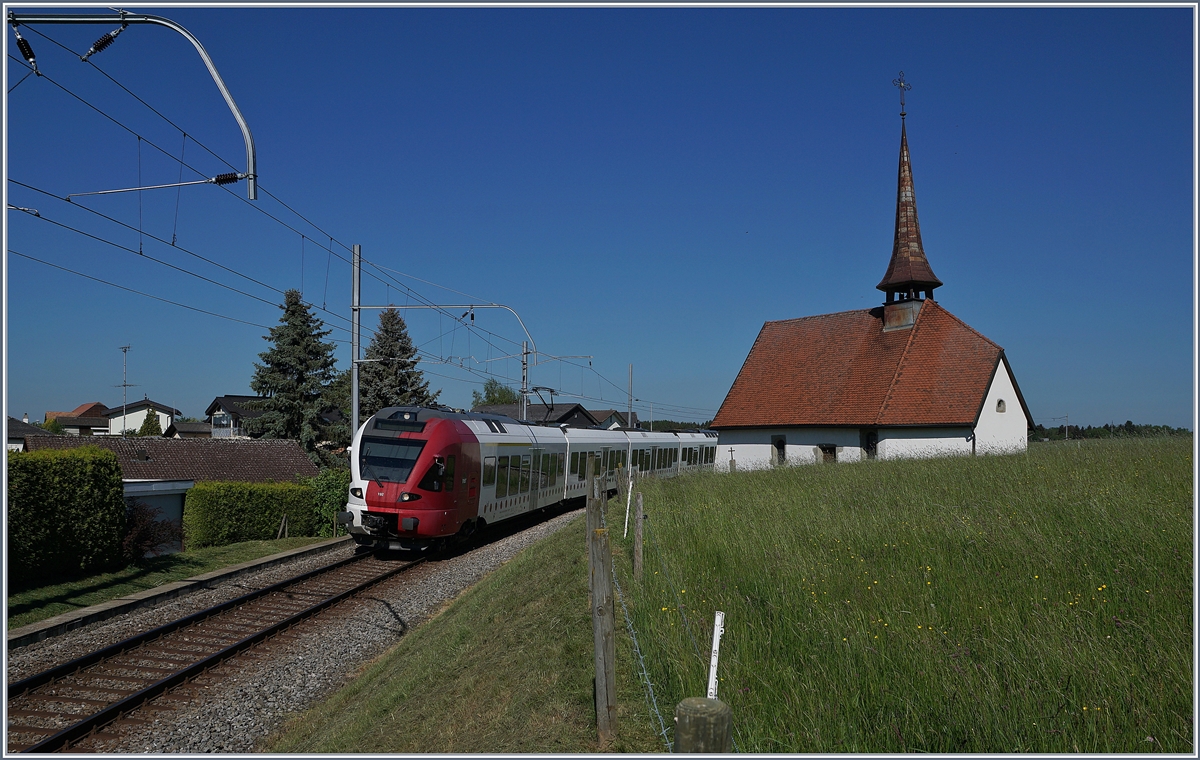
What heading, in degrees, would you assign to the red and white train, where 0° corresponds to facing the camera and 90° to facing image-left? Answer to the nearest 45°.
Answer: approximately 45°

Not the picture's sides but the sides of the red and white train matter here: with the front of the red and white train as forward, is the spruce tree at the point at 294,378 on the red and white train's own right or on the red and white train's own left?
on the red and white train's own right

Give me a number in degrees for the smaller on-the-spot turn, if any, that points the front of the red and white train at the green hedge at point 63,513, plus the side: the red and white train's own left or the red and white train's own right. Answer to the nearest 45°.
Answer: approximately 45° to the red and white train's own right

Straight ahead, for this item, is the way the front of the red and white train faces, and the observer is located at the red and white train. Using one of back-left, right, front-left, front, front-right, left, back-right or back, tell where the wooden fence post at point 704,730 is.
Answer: front-left

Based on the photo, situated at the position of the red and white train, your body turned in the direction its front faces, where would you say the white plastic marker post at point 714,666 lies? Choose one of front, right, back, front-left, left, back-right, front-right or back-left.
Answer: front-left

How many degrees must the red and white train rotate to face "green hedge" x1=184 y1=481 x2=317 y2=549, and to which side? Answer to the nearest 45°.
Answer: approximately 90° to its right

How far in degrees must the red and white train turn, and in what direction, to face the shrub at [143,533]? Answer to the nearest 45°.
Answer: approximately 45° to its right

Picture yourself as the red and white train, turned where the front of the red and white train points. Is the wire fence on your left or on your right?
on your left

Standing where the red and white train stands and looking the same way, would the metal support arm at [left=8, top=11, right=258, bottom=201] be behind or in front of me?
in front
